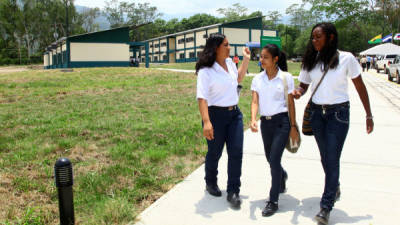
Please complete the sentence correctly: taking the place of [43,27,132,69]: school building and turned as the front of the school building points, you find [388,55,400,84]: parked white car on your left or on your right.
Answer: on your left

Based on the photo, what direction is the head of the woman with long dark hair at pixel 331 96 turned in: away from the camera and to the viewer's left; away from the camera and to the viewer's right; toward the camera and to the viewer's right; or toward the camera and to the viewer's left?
toward the camera and to the viewer's left

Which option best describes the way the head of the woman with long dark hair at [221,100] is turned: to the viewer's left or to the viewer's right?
to the viewer's right

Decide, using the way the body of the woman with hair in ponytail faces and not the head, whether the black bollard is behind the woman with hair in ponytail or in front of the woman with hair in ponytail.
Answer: in front

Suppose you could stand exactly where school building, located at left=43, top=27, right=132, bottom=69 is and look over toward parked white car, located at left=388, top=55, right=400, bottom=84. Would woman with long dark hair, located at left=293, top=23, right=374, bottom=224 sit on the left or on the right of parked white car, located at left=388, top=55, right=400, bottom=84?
right

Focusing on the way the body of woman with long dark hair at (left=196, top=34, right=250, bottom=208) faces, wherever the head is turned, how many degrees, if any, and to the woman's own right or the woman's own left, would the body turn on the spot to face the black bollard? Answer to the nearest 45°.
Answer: approximately 90° to the woman's own right

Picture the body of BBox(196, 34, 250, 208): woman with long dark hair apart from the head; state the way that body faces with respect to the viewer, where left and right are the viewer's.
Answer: facing the viewer and to the right of the viewer
